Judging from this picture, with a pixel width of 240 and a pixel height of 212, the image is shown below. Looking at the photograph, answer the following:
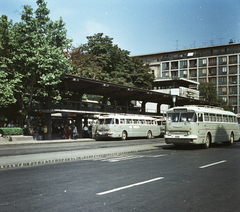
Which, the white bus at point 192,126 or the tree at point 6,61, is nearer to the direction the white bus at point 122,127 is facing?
the tree

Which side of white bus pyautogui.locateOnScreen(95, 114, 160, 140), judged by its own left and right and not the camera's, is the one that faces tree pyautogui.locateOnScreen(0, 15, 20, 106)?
front

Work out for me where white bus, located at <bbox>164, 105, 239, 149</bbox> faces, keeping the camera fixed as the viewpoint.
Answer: facing the viewer and to the left of the viewer

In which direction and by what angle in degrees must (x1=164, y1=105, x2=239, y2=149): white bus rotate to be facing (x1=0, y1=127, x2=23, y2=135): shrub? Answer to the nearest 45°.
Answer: approximately 45° to its right

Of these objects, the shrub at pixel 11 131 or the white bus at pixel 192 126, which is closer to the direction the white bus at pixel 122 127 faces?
the shrub

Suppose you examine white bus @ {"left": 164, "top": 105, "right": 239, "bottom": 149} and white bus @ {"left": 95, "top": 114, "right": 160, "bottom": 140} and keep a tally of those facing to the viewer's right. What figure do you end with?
0
